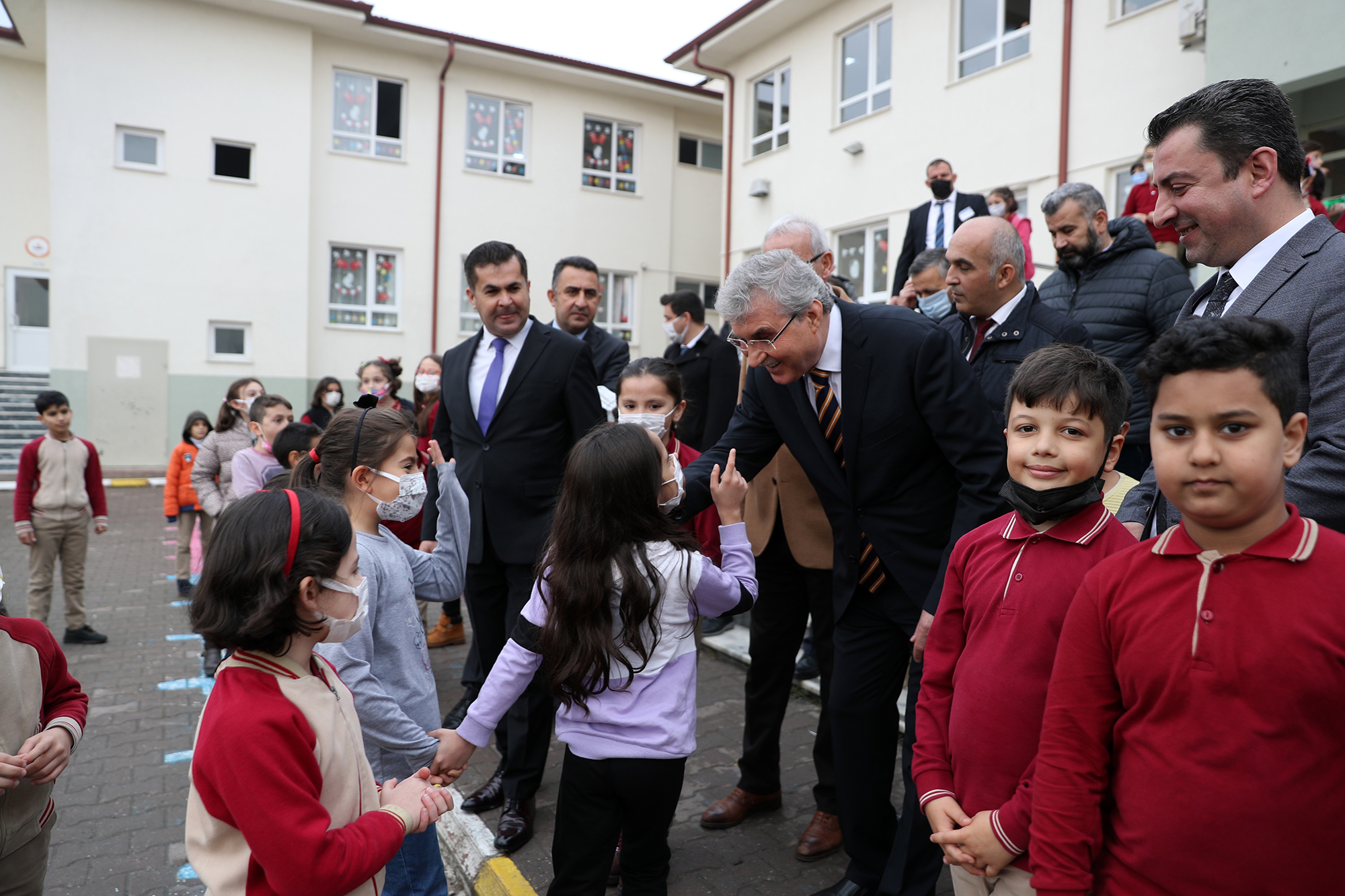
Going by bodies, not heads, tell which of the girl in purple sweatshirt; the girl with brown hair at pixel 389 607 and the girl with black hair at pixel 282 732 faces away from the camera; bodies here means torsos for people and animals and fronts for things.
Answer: the girl in purple sweatshirt

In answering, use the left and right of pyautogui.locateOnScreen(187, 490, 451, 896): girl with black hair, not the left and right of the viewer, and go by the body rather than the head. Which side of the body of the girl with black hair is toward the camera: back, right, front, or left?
right

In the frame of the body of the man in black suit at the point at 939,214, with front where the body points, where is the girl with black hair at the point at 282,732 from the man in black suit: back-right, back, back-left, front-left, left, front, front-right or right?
front

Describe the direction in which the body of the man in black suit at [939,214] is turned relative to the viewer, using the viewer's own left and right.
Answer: facing the viewer

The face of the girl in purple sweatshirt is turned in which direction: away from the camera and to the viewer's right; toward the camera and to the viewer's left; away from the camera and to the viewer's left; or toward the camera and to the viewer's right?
away from the camera and to the viewer's right

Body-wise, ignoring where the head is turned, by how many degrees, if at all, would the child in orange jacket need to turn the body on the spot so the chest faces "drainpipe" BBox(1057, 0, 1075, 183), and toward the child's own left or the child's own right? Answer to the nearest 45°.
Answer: approximately 45° to the child's own left

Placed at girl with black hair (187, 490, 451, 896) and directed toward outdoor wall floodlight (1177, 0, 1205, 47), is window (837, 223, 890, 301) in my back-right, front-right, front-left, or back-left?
front-left

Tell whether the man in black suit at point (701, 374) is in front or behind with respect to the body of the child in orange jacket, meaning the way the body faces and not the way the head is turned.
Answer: in front

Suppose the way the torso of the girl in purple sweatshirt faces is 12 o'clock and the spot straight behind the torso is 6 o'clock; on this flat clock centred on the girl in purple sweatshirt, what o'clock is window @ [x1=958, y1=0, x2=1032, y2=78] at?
The window is roughly at 1 o'clock from the girl in purple sweatshirt.

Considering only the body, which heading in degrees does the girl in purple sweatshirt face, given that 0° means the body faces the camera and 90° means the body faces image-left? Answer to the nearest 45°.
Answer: approximately 180°

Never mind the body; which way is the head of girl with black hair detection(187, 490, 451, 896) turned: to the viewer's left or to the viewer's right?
to the viewer's right

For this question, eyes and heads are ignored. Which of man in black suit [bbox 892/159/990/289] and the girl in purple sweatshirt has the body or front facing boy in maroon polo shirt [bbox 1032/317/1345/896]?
the man in black suit

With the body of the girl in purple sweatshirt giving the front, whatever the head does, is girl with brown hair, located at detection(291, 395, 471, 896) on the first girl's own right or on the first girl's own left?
on the first girl's own left

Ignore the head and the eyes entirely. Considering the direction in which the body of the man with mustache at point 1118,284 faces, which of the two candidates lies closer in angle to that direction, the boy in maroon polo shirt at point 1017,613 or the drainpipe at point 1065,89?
the boy in maroon polo shirt

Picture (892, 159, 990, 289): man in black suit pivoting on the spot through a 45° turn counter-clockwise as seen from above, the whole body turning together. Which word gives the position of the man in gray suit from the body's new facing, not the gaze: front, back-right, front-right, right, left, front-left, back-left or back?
front-right

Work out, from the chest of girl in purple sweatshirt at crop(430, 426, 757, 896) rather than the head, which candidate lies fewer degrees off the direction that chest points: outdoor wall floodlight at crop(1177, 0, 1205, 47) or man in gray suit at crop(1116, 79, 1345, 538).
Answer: the outdoor wall floodlight

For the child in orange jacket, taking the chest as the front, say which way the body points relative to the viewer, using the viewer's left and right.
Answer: facing the viewer and to the right of the viewer
